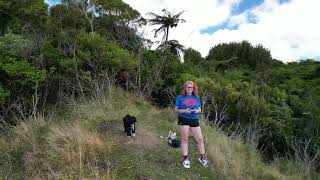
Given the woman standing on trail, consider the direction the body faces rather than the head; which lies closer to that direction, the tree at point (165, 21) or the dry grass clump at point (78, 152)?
the dry grass clump

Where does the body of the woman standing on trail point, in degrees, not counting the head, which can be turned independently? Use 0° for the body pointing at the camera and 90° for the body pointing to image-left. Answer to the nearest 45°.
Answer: approximately 0°

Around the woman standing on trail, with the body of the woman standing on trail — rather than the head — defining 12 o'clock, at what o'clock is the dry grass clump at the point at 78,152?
The dry grass clump is roughly at 3 o'clock from the woman standing on trail.

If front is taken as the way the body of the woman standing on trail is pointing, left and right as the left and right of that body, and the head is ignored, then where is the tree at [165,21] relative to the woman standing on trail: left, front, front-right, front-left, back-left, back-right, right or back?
back

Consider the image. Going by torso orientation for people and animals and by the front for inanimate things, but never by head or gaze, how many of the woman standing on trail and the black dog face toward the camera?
2
